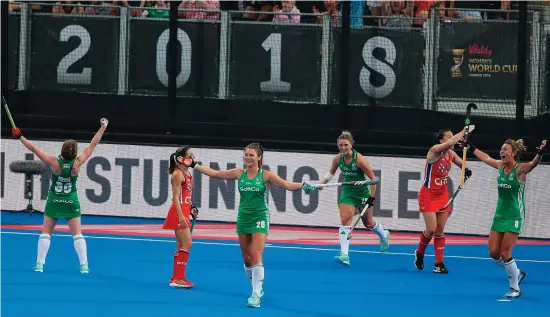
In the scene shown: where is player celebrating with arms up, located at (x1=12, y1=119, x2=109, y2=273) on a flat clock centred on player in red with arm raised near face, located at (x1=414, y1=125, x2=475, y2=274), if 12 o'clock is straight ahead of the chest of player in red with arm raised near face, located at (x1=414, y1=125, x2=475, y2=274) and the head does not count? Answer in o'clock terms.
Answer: player celebrating with arms up, located at (x1=12, y1=119, x2=109, y2=273) is roughly at 4 o'clock from player in red with arm raised near face, located at (x1=414, y1=125, x2=475, y2=274).

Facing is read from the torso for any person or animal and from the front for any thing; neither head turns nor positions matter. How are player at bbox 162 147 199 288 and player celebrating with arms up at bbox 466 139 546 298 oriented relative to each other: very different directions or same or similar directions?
very different directions

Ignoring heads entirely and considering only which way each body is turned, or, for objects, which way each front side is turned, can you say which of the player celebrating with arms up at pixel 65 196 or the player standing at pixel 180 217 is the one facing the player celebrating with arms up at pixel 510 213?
the player standing at pixel 180 217

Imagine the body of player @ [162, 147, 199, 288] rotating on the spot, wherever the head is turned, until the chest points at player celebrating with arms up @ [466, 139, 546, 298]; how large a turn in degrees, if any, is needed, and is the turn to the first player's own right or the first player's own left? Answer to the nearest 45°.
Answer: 0° — they already face them

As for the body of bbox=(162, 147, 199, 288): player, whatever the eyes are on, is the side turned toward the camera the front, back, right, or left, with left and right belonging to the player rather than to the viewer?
right

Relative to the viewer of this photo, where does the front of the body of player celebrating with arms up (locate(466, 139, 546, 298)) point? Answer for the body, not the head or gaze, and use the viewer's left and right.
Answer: facing the viewer and to the left of the viewer

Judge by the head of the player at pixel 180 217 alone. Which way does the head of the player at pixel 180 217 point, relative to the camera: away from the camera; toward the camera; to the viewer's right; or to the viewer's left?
to the viewer's right

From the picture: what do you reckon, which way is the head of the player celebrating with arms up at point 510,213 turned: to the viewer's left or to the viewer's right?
to the viewer's left

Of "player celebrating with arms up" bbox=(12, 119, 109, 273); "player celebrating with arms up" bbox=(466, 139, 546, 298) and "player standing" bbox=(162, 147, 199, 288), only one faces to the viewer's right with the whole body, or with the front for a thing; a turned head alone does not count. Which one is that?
"player standing" bbox=(162, 147, 199, 288)
